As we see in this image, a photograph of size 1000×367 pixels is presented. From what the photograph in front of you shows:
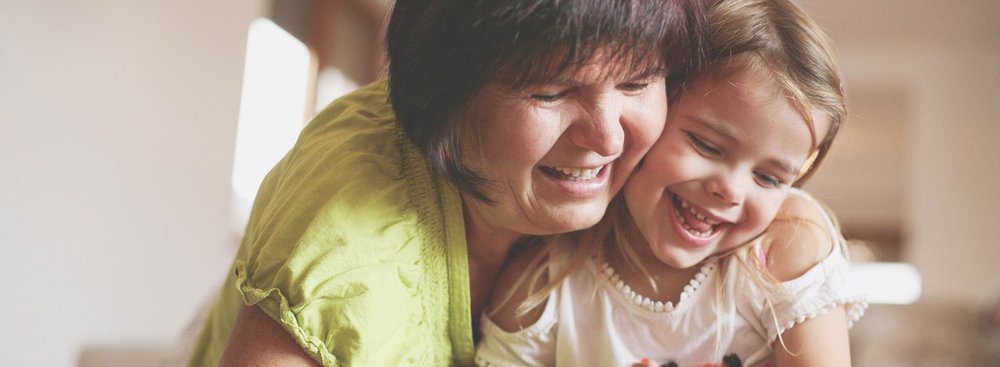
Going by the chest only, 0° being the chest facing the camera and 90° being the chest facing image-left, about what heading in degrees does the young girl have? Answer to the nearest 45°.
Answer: approximately 0°

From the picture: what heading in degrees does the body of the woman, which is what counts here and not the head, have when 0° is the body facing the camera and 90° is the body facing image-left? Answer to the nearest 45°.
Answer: approximately 315°
